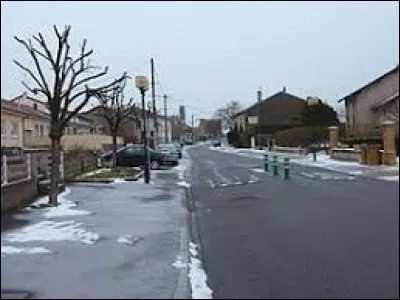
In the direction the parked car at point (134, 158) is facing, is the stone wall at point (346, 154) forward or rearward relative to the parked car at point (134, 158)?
forward
